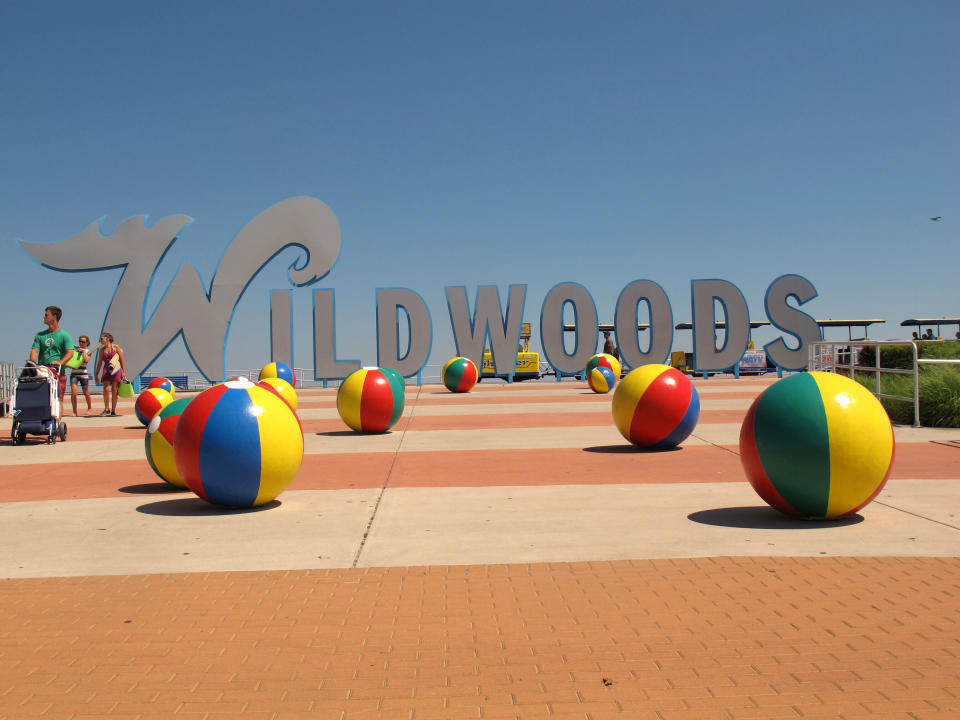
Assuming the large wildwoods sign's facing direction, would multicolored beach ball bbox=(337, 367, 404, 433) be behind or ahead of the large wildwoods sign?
ahead

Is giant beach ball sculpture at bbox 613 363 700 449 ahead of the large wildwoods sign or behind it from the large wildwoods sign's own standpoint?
ahead

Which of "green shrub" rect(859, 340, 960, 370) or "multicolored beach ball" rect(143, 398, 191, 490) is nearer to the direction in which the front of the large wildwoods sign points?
the multicolored beach ball

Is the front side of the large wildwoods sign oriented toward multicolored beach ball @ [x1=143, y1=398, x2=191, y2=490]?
yes

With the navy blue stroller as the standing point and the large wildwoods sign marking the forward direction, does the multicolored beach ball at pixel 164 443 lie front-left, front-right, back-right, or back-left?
back-right

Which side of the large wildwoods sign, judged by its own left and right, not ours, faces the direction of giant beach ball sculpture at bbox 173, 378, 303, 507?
front

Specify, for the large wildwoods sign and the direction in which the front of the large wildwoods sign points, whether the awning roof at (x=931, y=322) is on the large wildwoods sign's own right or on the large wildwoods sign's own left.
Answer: on the large wildwoods sign's own left

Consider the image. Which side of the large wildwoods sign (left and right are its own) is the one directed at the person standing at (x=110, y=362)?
front
